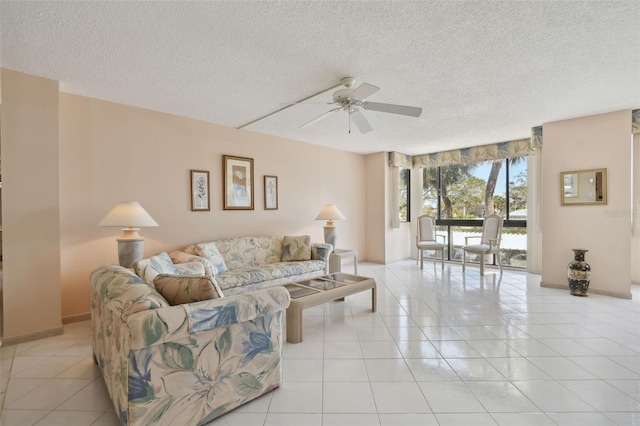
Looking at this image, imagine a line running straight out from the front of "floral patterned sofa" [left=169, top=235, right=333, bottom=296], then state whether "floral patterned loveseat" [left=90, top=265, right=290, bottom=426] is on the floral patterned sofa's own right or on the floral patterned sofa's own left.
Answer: on the floral patterned sofa's own right

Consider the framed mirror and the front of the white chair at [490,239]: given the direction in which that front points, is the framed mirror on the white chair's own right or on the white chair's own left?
on the white chair's own left

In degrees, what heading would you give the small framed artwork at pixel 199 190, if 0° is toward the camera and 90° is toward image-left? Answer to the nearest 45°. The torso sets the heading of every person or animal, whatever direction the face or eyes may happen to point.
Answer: approximately 315°

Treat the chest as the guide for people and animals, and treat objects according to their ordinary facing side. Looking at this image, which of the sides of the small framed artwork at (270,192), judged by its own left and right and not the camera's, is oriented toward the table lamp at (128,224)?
right

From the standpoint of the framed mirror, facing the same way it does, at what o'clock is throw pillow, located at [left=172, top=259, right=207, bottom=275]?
The throw pillow is roughly at 1 o'clock from the framed mirror.
